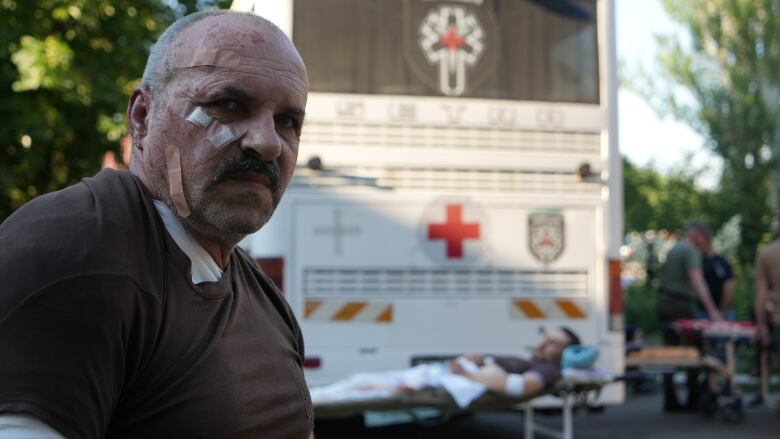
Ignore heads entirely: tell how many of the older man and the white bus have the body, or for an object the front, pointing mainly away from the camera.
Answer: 1

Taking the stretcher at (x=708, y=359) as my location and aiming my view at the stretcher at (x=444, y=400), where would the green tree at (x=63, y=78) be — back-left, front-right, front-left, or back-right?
front-right

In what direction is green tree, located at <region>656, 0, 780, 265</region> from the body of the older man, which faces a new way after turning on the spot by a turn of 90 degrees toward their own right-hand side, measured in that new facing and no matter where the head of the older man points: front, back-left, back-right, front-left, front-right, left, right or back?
back

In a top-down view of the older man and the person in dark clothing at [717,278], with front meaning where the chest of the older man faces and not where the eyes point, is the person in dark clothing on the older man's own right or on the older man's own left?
on the older man's own left

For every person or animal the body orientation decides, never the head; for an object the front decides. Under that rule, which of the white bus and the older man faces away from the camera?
the white bus

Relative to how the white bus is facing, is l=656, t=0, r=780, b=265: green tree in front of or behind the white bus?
in front

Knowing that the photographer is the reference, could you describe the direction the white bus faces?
facing away from the viewer

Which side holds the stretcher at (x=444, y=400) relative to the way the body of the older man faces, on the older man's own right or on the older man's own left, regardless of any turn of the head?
on the older man's own left

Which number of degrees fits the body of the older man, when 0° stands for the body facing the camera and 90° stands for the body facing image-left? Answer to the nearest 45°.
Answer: approximately 315°

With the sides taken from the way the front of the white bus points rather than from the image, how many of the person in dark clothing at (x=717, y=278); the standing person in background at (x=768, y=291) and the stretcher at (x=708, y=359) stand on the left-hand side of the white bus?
0

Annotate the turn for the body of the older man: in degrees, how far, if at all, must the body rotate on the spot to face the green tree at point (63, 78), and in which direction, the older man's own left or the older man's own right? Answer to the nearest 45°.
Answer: approximately 135° to the older man's own left

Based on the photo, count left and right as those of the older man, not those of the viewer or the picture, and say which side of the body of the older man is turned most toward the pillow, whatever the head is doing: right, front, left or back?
left

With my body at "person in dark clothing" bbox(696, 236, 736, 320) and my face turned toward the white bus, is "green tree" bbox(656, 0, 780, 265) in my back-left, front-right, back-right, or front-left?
back-right
